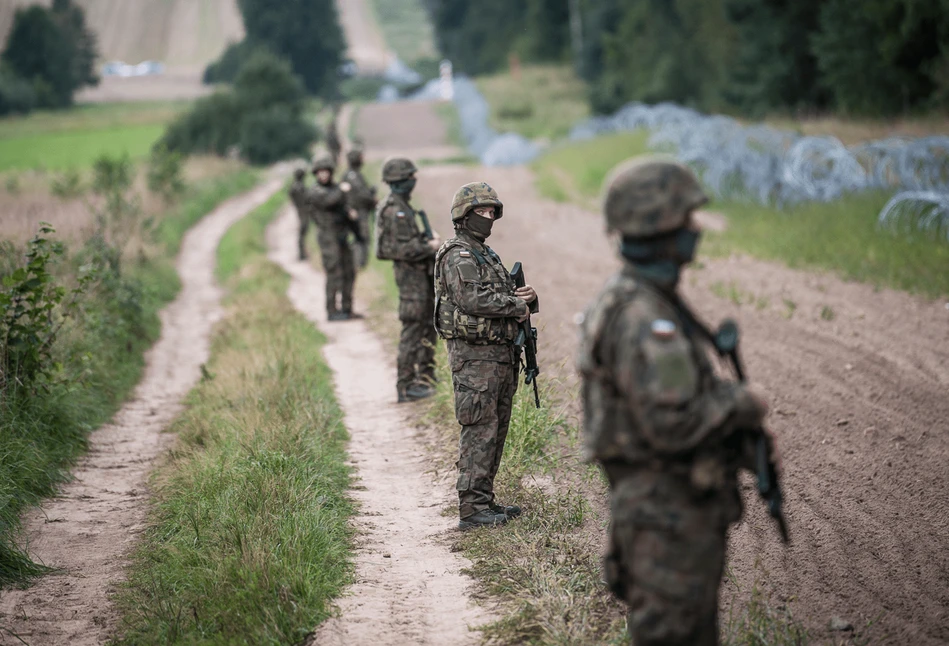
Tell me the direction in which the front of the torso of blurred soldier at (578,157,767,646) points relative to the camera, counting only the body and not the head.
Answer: to the viewer's right

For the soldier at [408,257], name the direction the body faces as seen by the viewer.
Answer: to the viewer's right

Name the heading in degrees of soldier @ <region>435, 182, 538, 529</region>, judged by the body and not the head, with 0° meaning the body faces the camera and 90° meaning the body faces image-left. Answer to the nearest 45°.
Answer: approximately 270°

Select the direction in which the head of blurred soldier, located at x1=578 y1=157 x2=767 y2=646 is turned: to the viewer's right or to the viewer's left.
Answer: to the viewer's right

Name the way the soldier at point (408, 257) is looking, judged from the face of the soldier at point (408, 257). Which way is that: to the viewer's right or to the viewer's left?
to the viewer's right

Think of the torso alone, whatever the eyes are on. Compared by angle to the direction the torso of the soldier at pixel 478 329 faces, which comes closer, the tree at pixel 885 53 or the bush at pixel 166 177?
the tree
